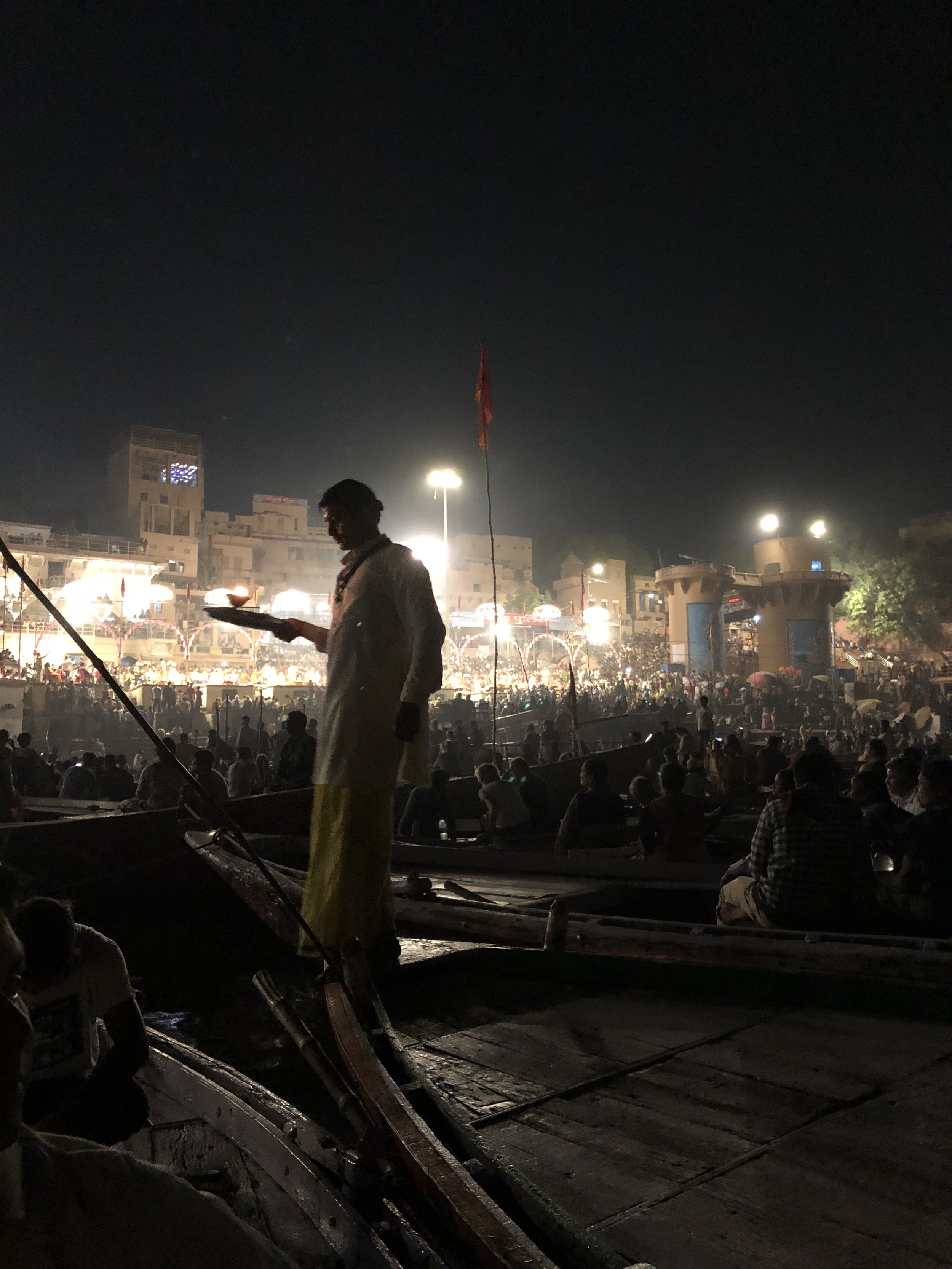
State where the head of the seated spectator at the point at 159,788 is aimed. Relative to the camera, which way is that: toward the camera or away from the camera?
away from the camera

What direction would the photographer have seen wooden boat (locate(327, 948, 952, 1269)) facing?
facing away from the viewer and to the left of the viewer

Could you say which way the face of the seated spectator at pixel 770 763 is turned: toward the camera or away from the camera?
away from the camera

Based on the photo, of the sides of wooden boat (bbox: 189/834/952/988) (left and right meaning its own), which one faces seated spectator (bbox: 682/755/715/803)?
right

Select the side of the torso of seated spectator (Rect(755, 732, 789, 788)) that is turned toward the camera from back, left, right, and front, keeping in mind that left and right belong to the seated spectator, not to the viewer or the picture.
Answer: back

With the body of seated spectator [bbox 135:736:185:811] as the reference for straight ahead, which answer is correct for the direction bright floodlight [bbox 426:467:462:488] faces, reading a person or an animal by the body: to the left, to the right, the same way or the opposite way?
the opposite way

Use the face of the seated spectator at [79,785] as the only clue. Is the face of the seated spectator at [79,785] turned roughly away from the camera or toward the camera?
away from the camera

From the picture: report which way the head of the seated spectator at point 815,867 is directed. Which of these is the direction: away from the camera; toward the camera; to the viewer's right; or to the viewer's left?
away from the camera

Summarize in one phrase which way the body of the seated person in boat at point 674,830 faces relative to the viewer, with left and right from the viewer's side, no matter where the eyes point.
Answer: facing away from the viewer

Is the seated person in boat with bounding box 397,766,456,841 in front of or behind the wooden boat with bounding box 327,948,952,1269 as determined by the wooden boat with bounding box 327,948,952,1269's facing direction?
in front

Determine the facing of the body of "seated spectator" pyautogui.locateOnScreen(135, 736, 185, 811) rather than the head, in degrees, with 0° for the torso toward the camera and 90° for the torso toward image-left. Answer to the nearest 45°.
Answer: approximately 180°
